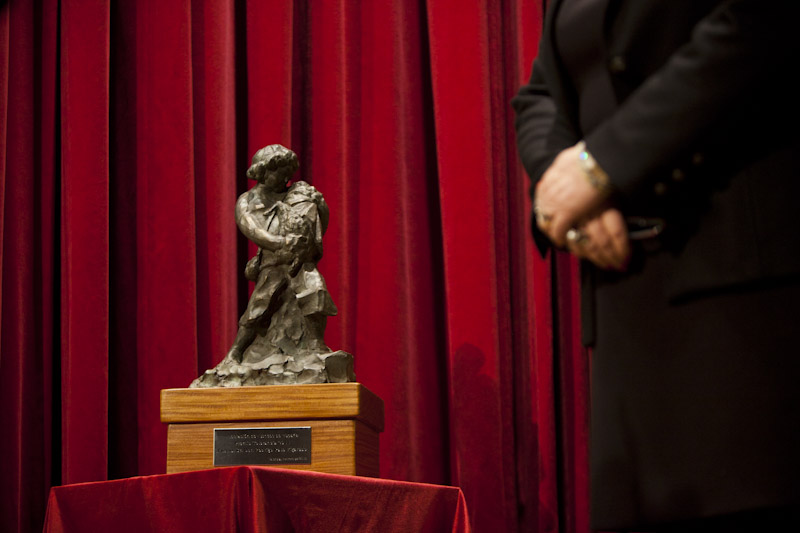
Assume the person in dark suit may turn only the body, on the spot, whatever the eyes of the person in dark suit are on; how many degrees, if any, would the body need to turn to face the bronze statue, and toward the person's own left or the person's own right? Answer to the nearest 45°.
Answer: approximately 90° to the person's own right

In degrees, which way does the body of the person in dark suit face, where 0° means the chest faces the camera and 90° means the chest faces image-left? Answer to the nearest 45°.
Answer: approximately 45°

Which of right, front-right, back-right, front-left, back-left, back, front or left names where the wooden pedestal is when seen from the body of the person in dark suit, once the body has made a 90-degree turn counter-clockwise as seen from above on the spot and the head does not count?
back

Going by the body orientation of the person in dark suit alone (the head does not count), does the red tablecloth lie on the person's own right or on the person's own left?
on the person's own right
